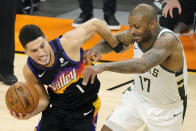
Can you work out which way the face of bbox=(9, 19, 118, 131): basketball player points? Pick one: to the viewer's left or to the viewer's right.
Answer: to the viewer's left

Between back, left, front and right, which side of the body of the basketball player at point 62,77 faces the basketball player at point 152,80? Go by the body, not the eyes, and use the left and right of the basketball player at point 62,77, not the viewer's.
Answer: left

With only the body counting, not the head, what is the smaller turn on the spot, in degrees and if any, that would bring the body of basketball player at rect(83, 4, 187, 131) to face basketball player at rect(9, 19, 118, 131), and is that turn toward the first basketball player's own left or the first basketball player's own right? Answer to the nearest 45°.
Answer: approximately 45° to the first basketball player's own right

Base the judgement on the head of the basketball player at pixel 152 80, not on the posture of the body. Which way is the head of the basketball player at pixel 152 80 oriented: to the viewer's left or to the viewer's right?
to the viewer's left
